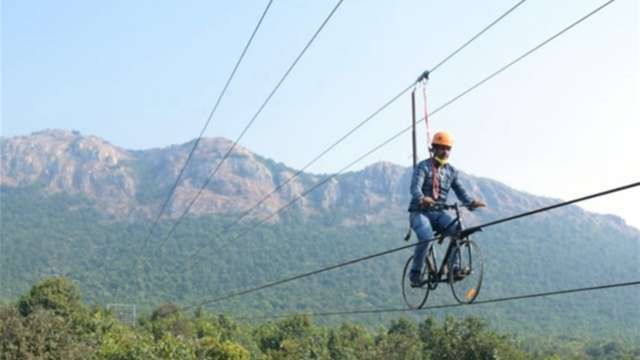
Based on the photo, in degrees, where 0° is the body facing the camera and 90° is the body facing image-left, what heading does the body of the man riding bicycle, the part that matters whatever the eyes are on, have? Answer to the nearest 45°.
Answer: approximately 315°
